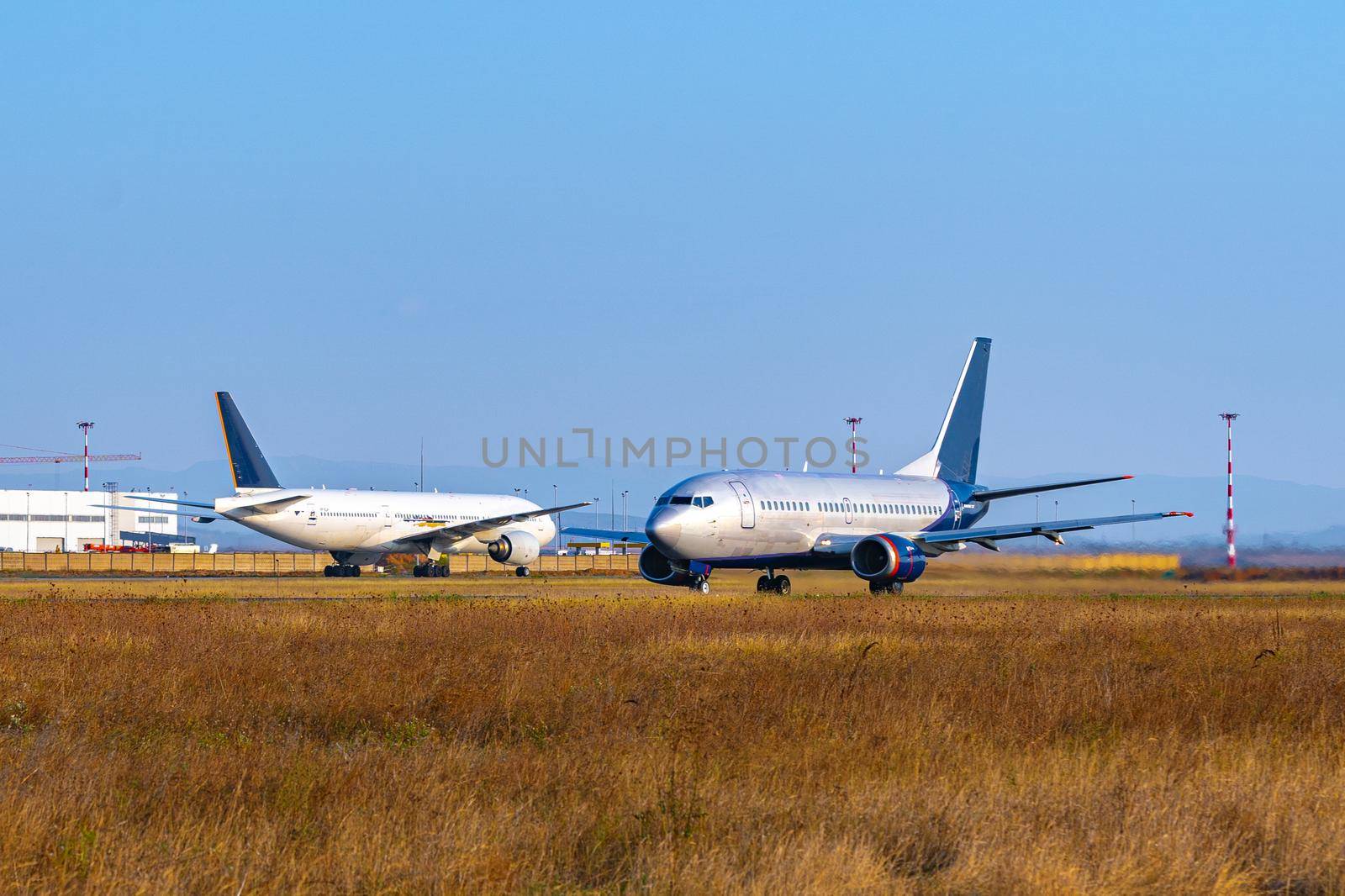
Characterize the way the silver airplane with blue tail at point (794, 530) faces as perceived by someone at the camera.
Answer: facing the viewer and to the left of the viewer
